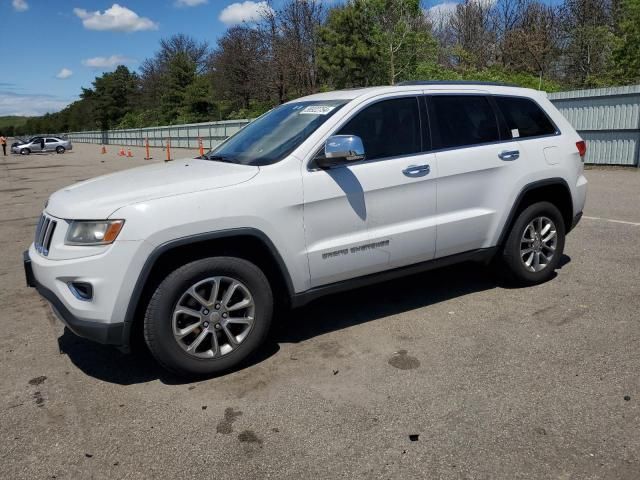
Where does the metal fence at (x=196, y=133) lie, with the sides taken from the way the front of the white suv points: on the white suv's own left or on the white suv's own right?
on the white suv's own right

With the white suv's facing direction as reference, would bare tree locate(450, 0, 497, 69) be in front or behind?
behind

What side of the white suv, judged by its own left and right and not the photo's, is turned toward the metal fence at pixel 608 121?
back

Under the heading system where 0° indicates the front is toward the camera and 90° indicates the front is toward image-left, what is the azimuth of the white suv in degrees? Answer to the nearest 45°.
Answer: approximately 45°

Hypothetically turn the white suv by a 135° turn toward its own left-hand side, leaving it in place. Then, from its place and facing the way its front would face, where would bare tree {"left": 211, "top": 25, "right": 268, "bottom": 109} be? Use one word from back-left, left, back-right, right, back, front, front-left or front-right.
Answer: left

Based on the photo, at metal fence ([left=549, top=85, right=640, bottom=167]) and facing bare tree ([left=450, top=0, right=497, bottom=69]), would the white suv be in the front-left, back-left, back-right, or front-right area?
back-left

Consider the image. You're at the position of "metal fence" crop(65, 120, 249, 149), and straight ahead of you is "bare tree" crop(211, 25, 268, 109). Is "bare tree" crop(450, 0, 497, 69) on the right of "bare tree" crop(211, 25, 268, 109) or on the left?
right
